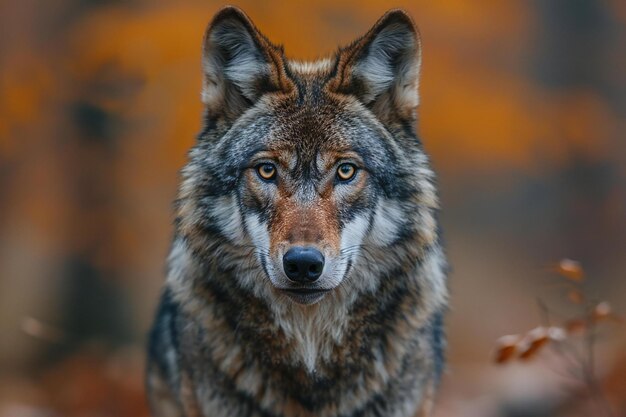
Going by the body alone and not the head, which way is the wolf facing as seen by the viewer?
toward the camera

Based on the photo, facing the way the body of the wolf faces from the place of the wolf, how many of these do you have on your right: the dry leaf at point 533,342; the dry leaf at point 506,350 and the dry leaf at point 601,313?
0

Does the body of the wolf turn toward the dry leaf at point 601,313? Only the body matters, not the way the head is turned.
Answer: no

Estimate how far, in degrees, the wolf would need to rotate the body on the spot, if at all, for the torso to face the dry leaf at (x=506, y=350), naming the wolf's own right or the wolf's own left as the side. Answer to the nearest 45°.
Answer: approximately 90° to the wolf's own left

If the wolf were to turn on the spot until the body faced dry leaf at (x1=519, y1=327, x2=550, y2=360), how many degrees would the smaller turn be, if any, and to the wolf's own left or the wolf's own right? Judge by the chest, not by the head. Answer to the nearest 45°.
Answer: approximately 90° to the wolf's own left
